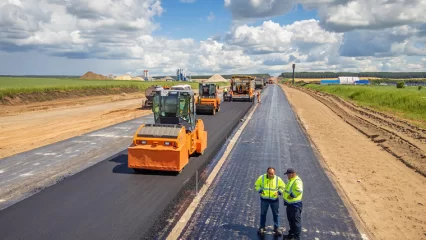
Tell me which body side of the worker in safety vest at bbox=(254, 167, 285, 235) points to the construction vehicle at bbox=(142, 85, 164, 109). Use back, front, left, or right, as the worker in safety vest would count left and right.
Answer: back

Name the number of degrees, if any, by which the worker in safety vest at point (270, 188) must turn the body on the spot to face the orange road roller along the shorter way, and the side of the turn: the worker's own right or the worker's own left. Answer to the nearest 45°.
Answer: approximately 135° to the worker's own right

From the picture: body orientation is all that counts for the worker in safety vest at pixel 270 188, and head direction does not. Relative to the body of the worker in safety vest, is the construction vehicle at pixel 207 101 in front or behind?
behind

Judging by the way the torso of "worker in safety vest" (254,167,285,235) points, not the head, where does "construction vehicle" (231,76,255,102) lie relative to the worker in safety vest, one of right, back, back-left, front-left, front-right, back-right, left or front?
back

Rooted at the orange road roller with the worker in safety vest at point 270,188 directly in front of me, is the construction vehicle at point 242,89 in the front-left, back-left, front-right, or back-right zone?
back-left

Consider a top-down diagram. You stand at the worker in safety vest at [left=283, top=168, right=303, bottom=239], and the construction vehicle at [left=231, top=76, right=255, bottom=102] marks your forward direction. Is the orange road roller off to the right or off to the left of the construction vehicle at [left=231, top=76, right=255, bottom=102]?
left
